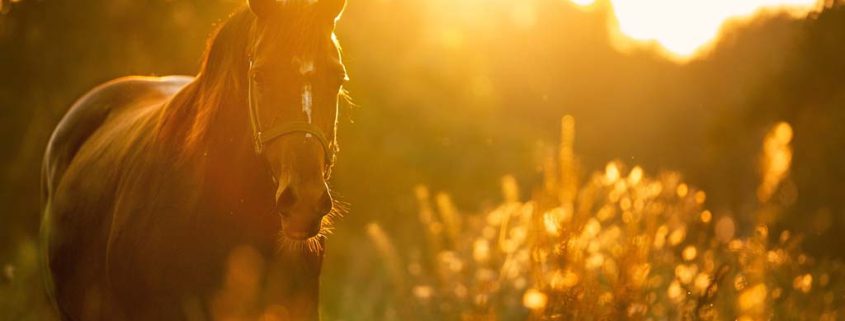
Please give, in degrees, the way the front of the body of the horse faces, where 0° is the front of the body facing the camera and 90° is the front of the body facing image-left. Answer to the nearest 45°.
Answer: approximately 315°
